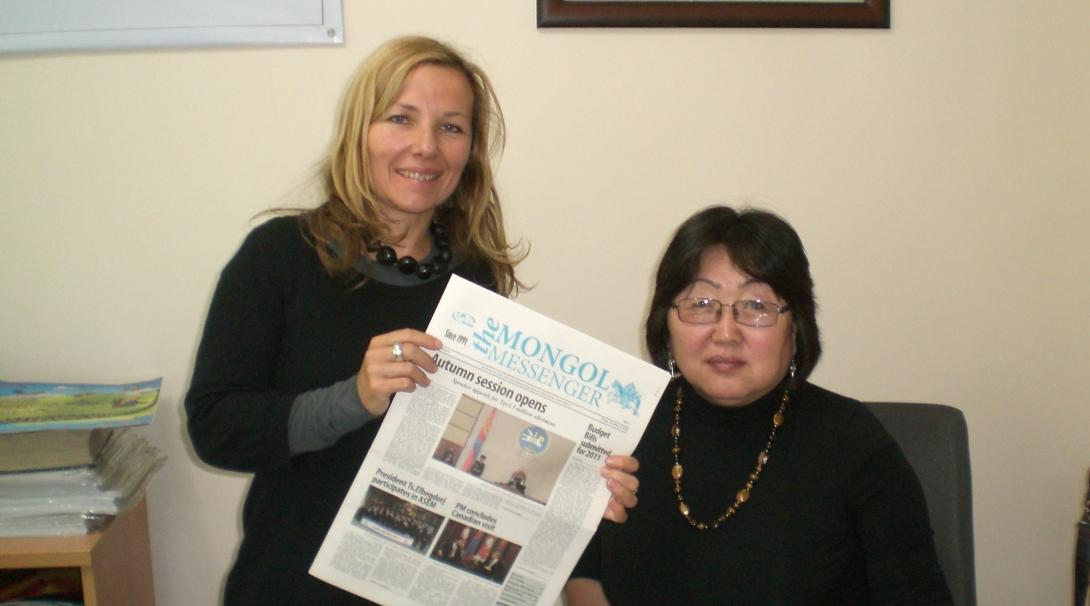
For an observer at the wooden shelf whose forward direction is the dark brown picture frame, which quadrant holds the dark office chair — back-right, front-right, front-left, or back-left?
front-right

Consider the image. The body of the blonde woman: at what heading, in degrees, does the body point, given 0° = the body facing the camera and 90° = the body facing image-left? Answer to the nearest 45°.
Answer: approximately 315°

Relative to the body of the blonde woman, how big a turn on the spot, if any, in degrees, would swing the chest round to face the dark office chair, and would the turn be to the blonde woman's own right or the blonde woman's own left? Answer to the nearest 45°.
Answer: approximately 45° to the blonde woman's own left

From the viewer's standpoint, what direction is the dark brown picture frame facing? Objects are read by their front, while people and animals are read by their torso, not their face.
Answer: toward the camera

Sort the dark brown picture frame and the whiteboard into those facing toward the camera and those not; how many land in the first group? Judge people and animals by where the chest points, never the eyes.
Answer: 2

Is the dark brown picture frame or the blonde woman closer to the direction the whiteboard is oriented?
the blonde woman

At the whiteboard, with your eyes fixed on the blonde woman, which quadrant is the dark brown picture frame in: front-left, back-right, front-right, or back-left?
front-left

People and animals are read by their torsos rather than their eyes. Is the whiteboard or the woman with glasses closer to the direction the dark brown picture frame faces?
the woman with glasses

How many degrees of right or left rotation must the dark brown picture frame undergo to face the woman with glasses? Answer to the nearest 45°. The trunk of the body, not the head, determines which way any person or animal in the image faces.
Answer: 0° — it already faces them

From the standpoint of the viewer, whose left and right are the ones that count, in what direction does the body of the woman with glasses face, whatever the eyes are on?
facing the viewer and to the left of the viewer
